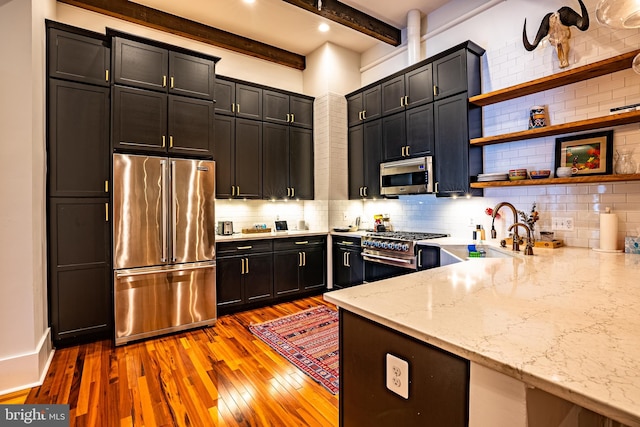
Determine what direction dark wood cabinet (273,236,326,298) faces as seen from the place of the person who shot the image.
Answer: facing the viewer and to the right of the viewer

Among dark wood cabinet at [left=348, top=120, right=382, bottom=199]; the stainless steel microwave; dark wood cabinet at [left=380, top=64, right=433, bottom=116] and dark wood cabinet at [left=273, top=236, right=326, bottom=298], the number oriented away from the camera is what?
0

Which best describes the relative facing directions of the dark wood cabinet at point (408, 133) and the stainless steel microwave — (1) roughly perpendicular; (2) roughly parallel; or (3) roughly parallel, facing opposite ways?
roughly parallel

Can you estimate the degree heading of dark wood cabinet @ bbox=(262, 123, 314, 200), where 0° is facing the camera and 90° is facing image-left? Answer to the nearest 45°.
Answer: approximately 315°

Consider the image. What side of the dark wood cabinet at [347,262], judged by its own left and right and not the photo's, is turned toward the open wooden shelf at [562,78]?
left

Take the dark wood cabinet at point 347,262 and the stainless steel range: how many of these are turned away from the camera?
0

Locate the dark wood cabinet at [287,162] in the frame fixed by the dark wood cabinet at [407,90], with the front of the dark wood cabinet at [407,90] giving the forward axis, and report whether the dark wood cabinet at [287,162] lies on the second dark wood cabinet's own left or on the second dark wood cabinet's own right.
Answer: on the second dark wood cabinet's own right

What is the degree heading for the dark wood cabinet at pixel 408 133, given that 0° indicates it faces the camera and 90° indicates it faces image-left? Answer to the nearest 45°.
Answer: approximately 45°

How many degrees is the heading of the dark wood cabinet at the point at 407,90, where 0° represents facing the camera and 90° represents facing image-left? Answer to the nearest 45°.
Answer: approximately 45°

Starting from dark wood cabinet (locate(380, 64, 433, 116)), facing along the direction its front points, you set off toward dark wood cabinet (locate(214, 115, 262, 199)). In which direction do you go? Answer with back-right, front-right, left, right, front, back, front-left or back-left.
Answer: front-right

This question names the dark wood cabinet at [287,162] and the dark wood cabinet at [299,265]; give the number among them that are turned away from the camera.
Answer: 0

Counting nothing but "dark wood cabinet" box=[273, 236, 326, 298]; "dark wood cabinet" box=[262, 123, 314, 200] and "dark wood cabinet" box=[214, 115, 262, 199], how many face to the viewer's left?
0

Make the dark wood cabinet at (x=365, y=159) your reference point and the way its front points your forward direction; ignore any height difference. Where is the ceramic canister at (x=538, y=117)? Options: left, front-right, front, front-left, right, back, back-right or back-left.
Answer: left

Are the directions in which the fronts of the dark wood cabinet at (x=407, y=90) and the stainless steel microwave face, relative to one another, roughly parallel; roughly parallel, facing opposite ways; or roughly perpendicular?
roughly parallel

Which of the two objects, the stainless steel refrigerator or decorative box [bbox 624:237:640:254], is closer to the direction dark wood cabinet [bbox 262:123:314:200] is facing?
the decorative box
